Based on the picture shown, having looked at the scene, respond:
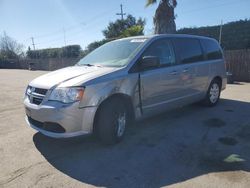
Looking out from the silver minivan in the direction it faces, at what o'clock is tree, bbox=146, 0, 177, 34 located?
The tree is roughly at 5 o'clock from the silver minivan.
